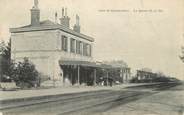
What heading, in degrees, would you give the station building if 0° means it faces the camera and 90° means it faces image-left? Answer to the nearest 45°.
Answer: approximately 315°

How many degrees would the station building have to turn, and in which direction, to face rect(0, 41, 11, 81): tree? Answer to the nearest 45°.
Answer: approximately 135° to its right

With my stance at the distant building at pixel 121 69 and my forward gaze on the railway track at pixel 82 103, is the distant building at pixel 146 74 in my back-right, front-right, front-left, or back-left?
back-left

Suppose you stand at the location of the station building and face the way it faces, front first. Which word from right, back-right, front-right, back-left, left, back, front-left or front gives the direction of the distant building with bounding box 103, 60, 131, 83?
front-left
